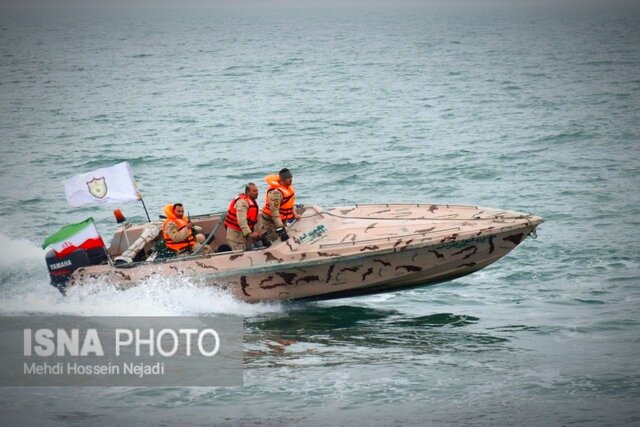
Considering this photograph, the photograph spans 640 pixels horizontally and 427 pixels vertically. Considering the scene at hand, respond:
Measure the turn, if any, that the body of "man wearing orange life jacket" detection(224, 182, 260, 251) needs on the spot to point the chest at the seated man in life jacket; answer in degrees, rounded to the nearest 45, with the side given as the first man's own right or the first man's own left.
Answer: approximately 180°

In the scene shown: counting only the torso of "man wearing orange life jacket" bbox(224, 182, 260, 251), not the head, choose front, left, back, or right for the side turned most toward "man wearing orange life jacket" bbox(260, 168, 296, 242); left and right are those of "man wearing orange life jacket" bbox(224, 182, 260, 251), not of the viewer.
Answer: front

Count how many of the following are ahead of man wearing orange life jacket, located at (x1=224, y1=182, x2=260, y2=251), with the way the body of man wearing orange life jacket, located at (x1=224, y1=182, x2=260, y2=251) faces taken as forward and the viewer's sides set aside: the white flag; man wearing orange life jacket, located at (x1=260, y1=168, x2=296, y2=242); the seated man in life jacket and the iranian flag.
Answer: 1

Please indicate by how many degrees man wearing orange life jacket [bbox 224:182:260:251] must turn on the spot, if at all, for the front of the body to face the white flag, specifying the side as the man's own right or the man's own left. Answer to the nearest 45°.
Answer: approximately 180°

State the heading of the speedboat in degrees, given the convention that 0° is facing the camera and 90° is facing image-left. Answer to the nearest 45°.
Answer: approximately 270°

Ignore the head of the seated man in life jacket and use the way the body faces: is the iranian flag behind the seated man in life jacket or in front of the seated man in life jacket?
behind

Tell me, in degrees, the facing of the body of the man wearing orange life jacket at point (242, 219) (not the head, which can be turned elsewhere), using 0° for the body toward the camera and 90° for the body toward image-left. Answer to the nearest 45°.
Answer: approximately 270°

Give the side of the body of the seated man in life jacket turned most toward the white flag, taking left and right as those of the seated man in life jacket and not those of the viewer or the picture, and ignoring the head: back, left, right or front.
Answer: back

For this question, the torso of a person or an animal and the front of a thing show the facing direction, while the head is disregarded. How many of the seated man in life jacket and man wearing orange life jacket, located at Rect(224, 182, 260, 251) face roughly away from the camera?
0

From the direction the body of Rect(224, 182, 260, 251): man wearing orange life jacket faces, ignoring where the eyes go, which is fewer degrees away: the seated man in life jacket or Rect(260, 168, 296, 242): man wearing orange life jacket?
the man wearing orange life jacket

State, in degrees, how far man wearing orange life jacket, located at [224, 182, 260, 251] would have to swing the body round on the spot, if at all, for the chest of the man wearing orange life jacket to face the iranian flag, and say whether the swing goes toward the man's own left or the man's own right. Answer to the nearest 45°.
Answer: approximately 180°
